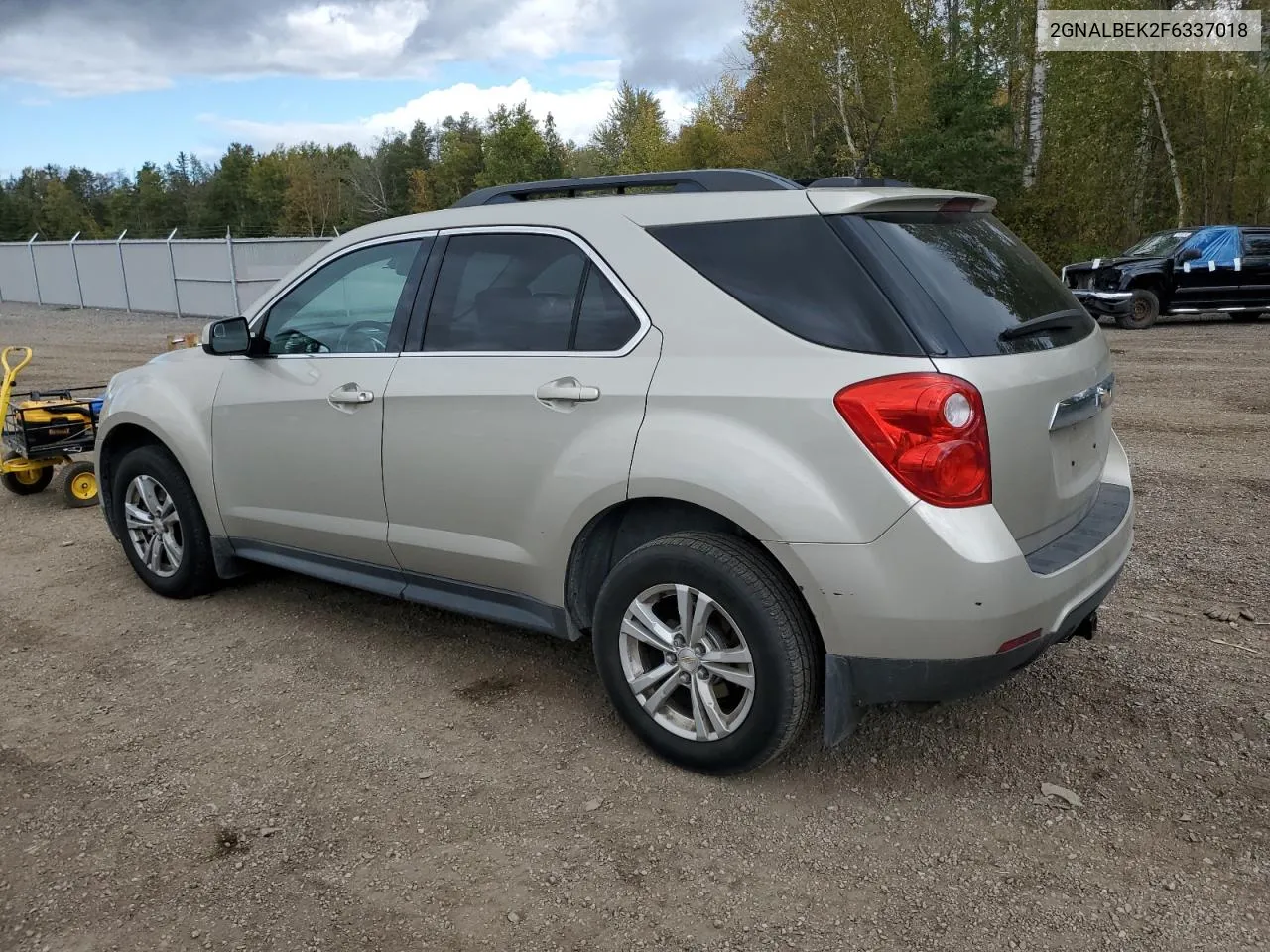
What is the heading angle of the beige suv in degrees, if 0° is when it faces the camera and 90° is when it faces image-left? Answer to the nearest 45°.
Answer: approximately 135°

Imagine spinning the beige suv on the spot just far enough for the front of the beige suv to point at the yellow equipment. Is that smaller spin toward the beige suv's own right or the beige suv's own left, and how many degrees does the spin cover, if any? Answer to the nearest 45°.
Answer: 0° — it already faces it

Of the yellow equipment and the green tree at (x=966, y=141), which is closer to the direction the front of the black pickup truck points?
the yellow equipment

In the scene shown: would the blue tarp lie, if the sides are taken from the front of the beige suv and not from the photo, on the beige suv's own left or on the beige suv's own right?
on the beige suv's own right

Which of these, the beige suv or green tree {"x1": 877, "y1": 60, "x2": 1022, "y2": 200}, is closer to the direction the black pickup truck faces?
the beige suv

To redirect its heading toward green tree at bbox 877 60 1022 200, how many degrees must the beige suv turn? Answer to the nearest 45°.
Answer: approximately 45° to its right

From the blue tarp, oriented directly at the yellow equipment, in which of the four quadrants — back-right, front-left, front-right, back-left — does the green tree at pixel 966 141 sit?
back-right

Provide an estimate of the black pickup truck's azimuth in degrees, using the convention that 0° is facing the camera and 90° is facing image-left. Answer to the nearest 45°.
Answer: approximately 45°

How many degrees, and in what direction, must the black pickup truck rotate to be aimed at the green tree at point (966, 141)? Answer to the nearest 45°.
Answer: approximately 90° to its right
